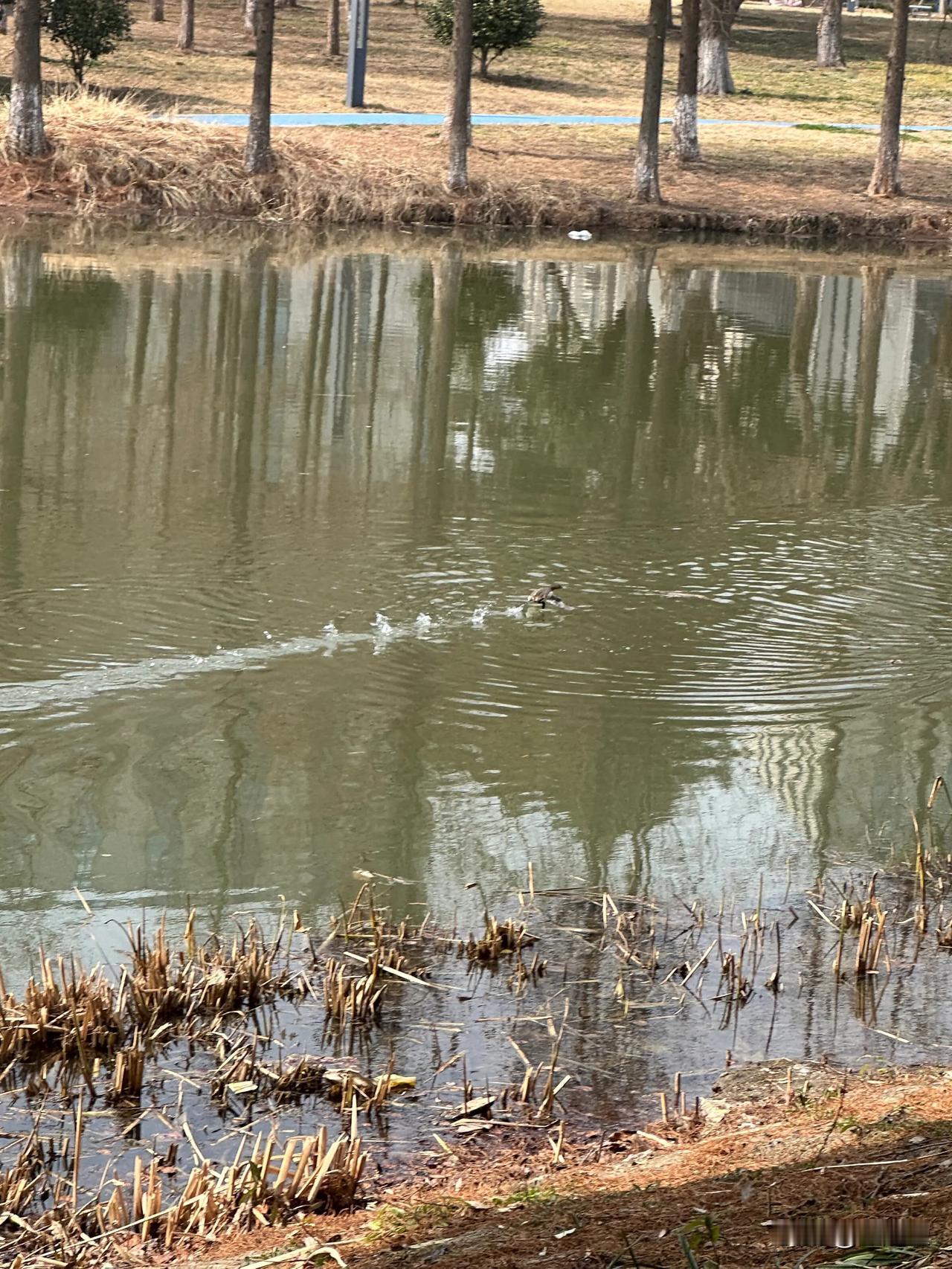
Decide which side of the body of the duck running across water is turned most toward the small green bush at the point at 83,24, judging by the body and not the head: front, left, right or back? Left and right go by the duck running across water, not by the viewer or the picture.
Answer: left

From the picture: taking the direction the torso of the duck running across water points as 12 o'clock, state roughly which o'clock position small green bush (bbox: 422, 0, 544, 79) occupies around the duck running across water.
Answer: The small green bush is roughly at 9 o'clock from the duck running across water.

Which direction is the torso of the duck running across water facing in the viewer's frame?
to the viewer's right
